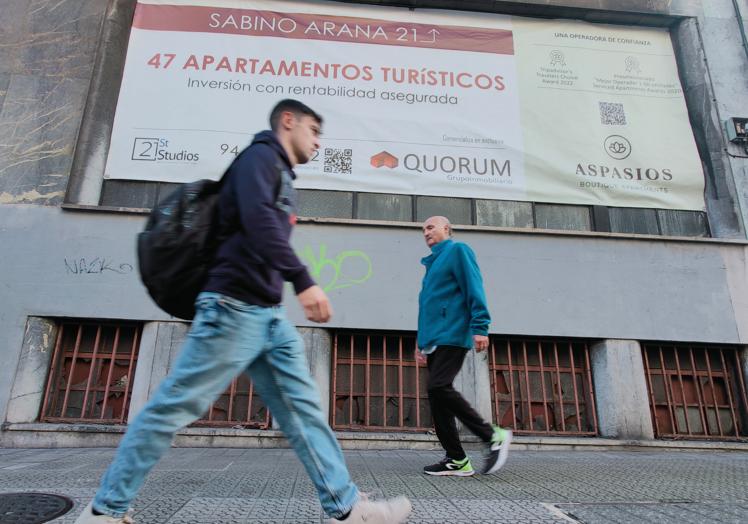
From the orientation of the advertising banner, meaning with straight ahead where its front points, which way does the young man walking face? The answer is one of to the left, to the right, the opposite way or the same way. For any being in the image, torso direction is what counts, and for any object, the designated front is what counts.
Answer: to the left

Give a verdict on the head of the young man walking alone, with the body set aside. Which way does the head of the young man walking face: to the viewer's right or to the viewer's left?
to the viewer's right

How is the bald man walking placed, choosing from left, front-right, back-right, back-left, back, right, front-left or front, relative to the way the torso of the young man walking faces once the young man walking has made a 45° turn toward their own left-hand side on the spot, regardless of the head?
front

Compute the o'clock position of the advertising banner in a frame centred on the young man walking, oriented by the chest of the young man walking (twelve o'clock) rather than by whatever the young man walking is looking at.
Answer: The advertising banner is roughly at 10 o'clock from the young man walking.

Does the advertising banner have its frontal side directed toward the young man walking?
yes

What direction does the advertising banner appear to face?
toward the camera

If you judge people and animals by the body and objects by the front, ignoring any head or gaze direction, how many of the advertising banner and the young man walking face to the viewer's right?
1

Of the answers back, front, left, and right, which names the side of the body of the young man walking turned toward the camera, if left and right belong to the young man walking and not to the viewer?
right

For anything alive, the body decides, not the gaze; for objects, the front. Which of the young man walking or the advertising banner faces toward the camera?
the advertising banner
